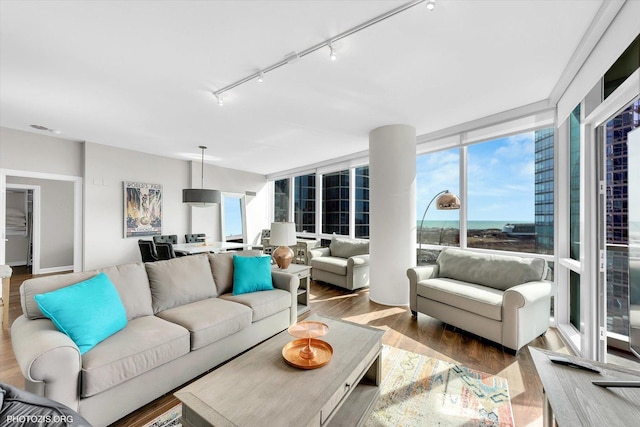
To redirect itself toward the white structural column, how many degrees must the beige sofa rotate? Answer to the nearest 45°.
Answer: approximately 45° to its left

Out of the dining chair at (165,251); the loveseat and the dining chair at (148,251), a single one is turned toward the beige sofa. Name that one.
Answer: the loveseat

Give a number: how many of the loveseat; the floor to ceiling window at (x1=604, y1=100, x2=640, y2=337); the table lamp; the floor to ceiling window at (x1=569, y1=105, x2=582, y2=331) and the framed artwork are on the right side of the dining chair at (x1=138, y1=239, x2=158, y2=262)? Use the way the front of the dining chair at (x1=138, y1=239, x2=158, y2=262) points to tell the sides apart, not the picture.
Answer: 4

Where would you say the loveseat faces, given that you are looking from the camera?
facing the viewer and to the left of the viewer

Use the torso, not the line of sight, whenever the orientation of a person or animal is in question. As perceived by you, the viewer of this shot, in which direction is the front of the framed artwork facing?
facing the viewer and to the right of the viewer

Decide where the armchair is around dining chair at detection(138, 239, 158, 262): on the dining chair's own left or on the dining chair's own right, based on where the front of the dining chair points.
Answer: on the dining chair's own right

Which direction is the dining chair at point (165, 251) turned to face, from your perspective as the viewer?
facing away from the viewer and to the right of the viewer

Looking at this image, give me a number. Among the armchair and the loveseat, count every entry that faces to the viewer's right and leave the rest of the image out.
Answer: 0

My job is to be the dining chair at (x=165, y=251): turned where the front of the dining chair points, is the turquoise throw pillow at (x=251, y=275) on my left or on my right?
on my right

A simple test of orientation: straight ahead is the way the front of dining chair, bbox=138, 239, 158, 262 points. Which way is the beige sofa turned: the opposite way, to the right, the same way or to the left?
to the right

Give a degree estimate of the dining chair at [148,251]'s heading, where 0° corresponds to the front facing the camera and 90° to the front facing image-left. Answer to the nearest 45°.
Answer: approximately 225°

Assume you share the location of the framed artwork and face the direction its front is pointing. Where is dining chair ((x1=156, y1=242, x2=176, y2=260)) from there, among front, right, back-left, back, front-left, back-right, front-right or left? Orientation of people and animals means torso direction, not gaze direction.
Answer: front-right

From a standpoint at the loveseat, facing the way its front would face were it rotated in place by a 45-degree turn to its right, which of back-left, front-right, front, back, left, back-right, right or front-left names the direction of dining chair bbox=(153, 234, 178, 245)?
front
